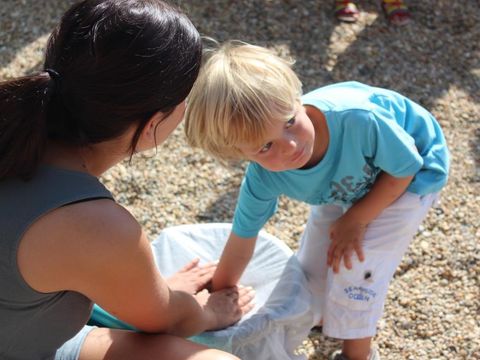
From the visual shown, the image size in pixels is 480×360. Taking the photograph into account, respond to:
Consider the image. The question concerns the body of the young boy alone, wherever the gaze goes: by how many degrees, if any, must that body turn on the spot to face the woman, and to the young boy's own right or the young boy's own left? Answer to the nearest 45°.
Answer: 0° — they already face them

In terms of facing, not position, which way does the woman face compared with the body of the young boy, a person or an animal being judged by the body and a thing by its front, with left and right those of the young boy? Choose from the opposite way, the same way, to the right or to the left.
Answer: the opposite way

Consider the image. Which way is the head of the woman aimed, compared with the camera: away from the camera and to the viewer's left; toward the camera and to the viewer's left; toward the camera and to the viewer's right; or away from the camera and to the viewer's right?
away from the camera and to the viewer's right

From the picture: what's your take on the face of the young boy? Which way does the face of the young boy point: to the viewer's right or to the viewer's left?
to the viewer's left

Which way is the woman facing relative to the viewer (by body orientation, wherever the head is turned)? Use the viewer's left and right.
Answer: facing away from the viewer and to the right of the viewer

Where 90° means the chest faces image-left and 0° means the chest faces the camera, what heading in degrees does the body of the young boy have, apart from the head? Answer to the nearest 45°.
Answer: approximately 45°

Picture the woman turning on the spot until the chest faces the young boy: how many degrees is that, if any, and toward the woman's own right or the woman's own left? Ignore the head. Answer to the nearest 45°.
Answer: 0° — they already face them
